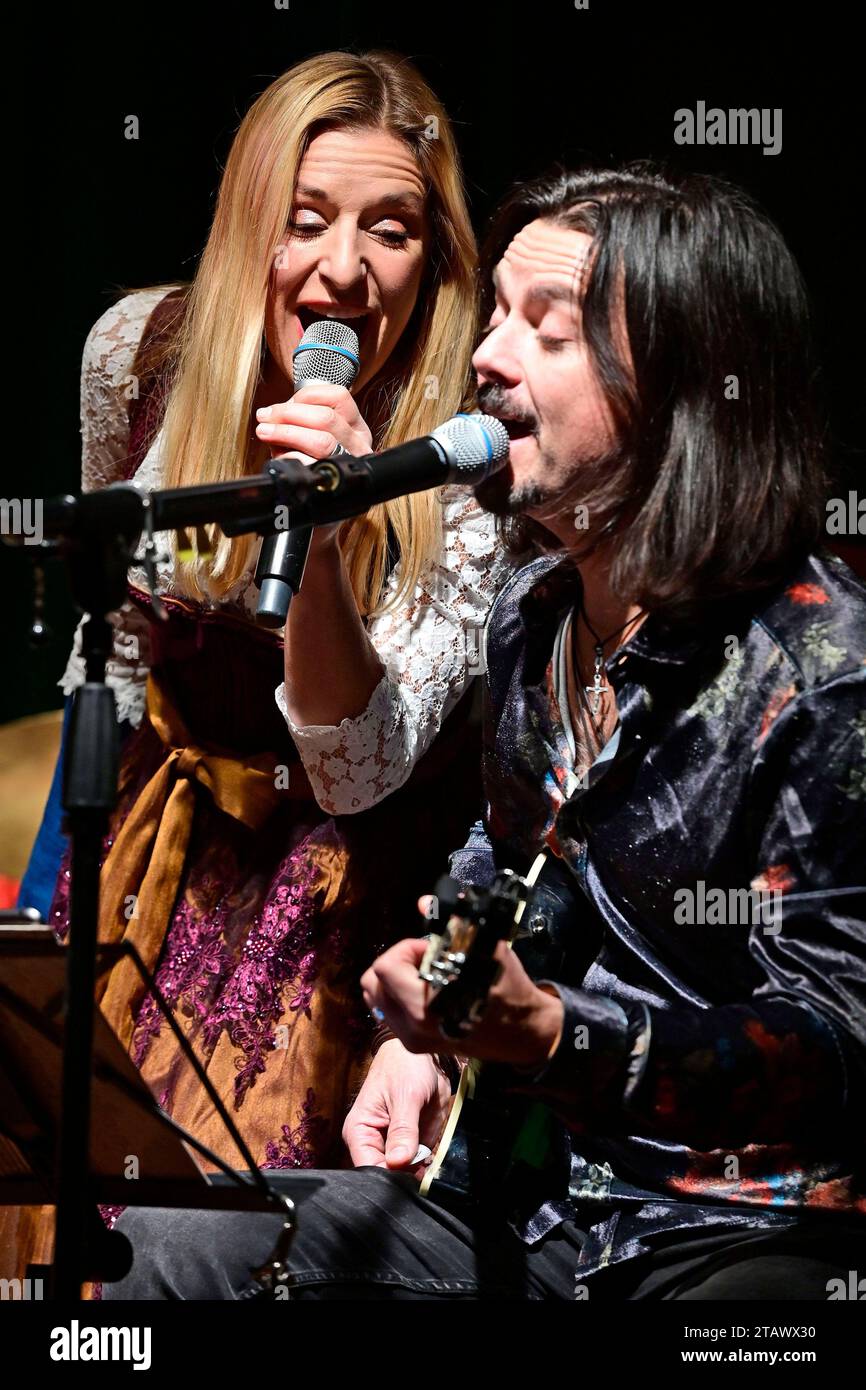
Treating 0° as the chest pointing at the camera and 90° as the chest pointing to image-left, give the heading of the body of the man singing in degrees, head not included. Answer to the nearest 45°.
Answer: approximately 45°

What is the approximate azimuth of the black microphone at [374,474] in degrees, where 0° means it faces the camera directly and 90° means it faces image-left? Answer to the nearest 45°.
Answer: approximately 270°
